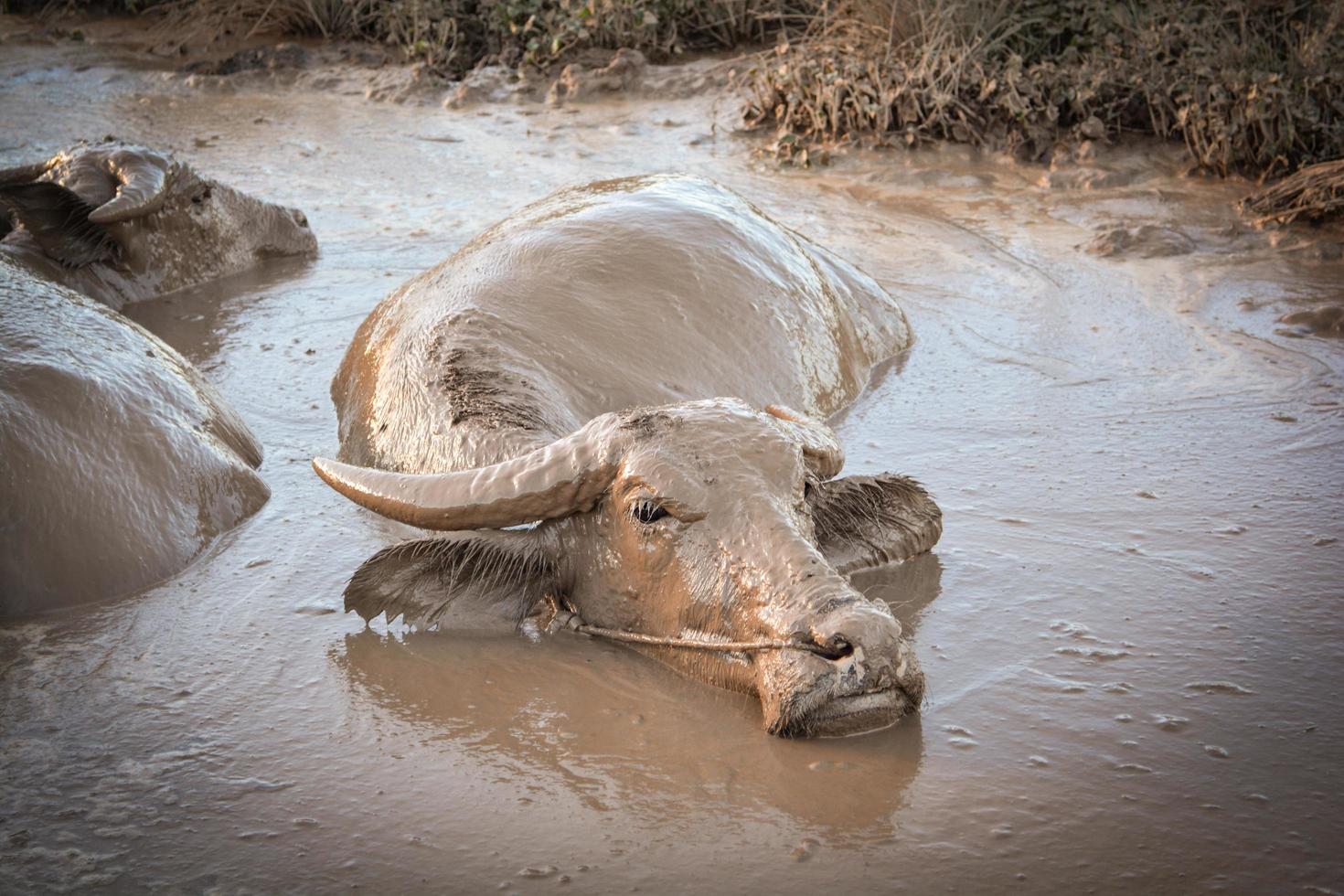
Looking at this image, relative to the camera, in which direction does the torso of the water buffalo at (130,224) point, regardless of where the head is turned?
to the viewer's right

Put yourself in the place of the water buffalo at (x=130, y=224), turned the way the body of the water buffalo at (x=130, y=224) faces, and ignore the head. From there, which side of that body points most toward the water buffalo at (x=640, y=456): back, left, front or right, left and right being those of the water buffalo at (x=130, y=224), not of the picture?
right
